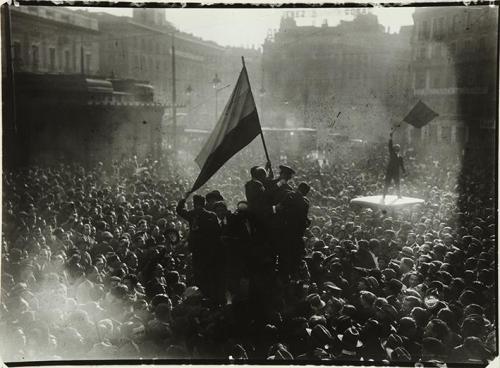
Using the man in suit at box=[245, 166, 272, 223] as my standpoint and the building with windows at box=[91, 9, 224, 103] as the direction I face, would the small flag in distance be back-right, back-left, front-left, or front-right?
front-right

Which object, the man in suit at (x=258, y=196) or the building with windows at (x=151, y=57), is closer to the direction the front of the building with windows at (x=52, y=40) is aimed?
the man in suit

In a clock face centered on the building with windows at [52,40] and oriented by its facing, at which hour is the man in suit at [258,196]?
The man in suit is roughly at 1 o'clock from the building with windows.

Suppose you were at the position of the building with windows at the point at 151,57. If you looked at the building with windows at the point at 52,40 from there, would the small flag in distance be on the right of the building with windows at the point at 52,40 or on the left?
left

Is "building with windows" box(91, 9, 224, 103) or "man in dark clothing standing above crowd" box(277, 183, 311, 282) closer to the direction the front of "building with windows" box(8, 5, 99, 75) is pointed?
the man in dark clothing standing above crowd

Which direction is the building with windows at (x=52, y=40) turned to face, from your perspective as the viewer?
facing the viewer and to the right of the viewer

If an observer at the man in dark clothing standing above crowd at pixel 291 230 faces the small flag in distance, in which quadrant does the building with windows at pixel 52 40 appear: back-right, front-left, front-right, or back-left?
front-left

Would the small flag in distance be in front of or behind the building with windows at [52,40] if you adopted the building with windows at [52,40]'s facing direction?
in front

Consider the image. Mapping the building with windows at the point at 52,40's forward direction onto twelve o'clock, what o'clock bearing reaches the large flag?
The large flag is roughly at 1 o'clock from the building with windows.
